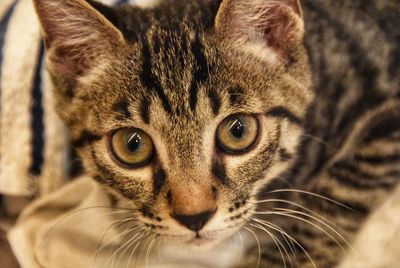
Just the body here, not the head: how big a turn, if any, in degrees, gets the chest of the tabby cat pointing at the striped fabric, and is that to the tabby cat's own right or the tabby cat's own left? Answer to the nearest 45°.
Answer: approximately 45° to the tabby cat's own right

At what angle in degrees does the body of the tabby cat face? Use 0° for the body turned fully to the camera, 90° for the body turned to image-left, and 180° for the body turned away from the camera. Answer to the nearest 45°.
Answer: approximately 45°
